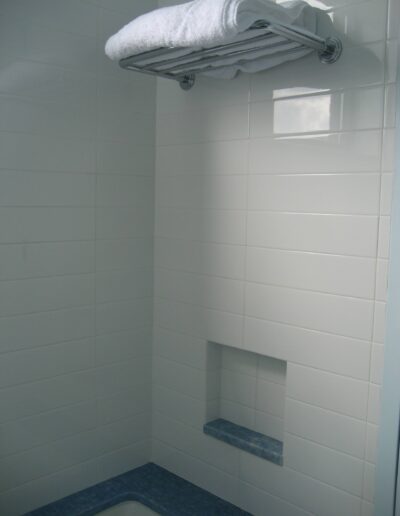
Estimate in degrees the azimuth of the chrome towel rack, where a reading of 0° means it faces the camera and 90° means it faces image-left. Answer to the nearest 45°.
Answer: approximately 45°
